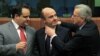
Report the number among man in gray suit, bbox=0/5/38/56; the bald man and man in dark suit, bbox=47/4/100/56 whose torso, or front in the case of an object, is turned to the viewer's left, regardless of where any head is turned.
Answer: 1

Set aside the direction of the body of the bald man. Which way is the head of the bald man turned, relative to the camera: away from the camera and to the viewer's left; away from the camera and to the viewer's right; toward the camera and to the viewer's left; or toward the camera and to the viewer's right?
toward the camera and to the viewer's right

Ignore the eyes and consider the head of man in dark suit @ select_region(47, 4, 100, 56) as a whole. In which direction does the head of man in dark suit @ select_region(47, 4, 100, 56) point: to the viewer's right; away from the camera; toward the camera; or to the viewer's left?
to the viewer's left

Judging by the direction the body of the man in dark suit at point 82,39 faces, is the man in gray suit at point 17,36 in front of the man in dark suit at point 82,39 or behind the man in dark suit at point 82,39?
in front

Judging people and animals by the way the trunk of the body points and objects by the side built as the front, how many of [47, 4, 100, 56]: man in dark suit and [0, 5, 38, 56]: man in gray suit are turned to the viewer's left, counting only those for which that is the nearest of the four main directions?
1

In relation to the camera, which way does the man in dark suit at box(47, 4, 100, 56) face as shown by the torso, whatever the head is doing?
to the viewer's left

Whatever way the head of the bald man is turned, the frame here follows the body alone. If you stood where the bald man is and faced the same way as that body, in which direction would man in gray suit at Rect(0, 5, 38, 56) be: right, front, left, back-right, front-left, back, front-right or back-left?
right

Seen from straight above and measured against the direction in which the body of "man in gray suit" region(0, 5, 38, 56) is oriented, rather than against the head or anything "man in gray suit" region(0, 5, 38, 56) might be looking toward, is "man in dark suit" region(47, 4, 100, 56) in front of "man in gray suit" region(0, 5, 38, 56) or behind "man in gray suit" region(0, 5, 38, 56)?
in front
